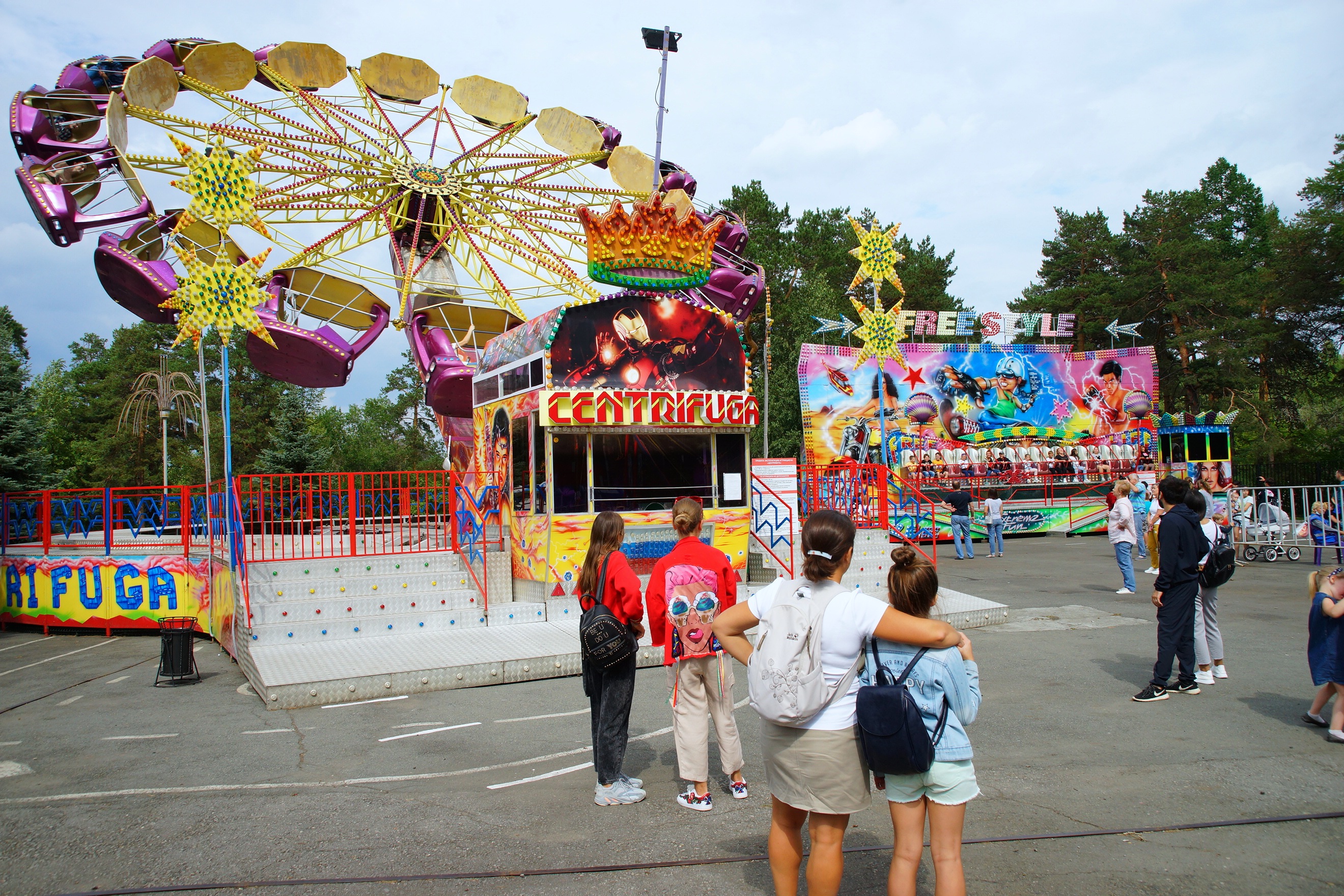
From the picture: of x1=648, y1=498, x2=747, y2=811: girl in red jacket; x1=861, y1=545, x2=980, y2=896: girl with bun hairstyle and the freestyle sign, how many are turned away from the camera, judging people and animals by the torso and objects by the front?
2

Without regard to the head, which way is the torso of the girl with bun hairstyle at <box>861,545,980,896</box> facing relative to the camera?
away from the camera

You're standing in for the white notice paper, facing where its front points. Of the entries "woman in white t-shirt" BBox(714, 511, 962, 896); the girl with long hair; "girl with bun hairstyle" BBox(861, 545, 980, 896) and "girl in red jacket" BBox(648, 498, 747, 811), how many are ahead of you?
4

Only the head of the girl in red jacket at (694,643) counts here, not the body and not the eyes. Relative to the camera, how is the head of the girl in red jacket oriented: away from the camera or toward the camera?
away from the camera

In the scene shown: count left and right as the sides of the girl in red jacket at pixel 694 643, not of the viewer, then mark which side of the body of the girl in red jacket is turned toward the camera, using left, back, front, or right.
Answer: back

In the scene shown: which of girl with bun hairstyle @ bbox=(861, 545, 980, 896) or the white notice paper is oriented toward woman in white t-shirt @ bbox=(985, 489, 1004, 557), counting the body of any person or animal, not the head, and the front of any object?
the girl with bun hairstyle

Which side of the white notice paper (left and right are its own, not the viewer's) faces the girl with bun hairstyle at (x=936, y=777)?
front

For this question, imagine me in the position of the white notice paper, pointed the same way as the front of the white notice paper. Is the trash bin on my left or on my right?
on my right

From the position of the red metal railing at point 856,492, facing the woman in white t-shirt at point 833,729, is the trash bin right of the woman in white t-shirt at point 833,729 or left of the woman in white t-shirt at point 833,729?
right

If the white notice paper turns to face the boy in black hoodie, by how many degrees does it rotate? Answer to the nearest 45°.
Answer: approximately 45° to its left

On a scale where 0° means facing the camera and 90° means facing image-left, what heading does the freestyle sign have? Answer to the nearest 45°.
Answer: approximately 0°
